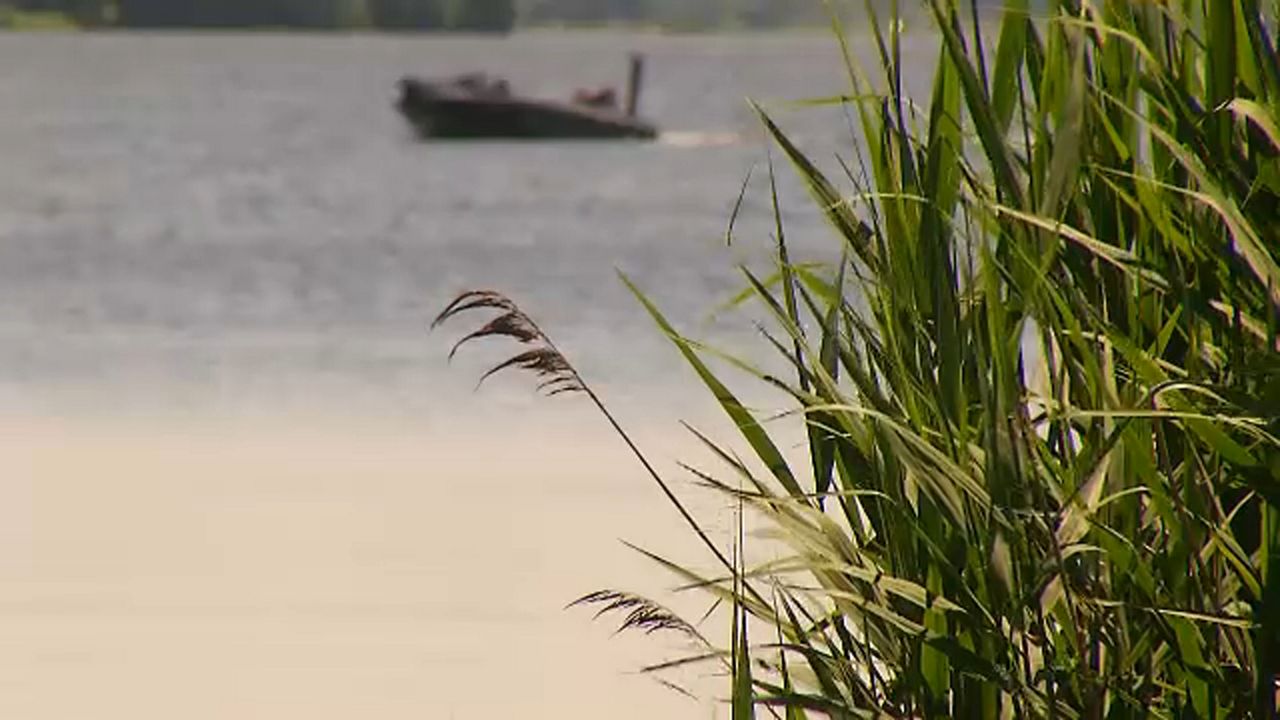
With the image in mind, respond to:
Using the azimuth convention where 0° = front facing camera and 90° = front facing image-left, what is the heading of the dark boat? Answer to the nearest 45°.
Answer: approximately 90°
